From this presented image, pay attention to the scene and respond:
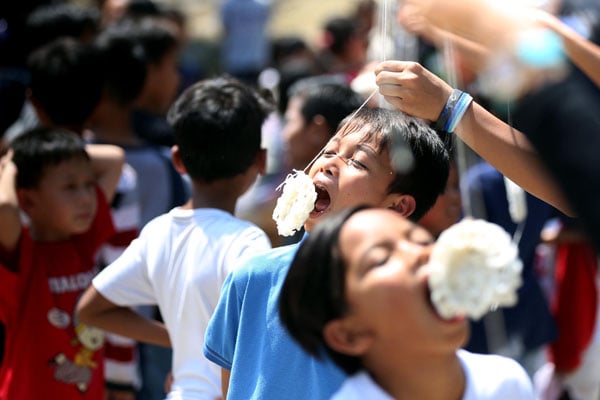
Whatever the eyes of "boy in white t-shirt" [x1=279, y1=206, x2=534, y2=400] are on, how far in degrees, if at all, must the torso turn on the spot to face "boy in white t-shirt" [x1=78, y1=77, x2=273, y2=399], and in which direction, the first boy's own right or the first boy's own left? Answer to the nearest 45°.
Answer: approximately 180°

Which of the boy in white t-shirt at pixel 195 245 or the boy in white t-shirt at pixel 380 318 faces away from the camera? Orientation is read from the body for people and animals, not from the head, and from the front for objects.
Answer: the boy in white t-shirt at pixel 195 245

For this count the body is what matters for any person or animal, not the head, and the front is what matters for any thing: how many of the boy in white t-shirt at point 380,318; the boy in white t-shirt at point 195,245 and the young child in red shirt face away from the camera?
1

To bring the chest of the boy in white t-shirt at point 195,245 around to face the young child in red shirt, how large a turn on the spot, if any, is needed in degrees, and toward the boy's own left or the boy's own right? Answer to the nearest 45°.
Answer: approximately 45° to the boy's own left

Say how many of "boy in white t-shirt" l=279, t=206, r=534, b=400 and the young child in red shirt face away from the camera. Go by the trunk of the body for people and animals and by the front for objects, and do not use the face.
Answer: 0

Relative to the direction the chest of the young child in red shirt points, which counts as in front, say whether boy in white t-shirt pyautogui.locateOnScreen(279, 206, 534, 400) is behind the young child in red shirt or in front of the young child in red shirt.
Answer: in front

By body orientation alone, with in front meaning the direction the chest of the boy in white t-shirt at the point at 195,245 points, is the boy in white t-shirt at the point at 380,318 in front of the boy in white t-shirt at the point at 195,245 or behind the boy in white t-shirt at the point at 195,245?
behind

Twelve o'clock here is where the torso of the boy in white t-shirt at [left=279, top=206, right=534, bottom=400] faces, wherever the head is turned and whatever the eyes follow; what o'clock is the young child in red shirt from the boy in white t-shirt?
The young child in red shirt is roughly at 6 o'clock from the boy in white t-shirt.

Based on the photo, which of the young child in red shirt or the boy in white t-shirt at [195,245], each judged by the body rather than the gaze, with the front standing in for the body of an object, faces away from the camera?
the boy in white t-shirt

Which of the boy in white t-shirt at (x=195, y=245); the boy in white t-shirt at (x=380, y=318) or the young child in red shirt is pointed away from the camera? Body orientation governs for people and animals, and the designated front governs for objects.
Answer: the boy in white t-shirt at (x=195, y=245)

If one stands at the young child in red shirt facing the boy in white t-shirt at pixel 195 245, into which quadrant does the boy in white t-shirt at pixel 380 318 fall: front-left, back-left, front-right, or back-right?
front-right

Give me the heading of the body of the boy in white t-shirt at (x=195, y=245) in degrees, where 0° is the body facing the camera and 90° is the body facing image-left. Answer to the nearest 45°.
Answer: approximately 180°

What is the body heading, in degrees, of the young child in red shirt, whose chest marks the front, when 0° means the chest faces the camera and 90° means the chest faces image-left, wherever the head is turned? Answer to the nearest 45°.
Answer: approximately 315°
